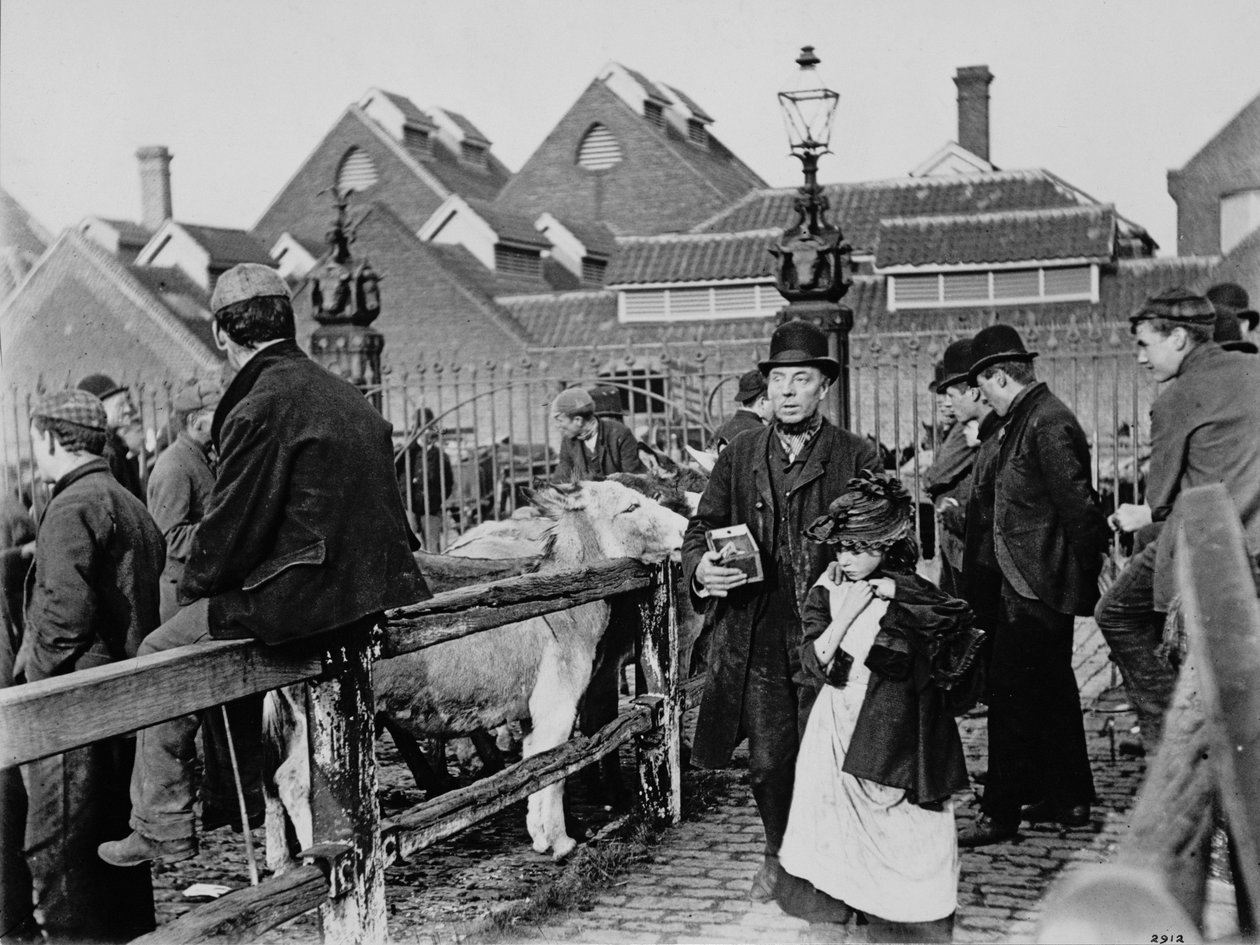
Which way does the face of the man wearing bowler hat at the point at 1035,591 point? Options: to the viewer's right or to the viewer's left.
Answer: to the viewer's left

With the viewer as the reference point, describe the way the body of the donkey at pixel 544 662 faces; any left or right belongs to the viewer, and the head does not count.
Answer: facing to the right of the viewer

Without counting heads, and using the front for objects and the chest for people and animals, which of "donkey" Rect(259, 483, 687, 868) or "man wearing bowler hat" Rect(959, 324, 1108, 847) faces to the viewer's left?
the man wearing bowler hat

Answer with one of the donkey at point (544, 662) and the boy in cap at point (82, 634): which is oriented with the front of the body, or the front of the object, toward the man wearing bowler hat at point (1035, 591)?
the donkey

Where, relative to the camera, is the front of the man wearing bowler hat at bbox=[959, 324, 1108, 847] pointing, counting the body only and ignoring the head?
to the viewer's left

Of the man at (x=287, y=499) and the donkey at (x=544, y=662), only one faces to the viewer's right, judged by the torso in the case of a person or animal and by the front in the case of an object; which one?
the donkey
